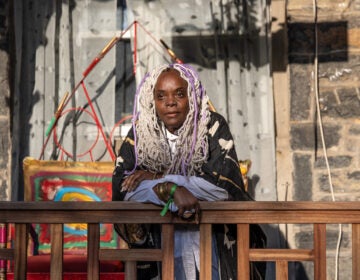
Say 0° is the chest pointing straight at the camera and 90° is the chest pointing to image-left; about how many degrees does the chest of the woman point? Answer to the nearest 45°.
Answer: approximately 0°
